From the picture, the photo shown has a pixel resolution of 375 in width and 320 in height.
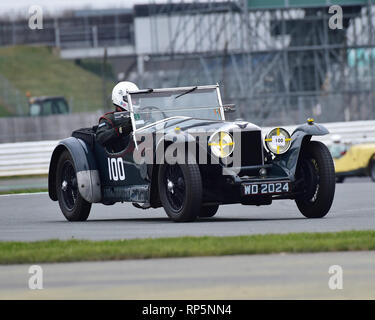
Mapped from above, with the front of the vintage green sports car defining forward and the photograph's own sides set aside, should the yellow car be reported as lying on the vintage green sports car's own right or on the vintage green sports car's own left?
on the vintage green sports car's own left

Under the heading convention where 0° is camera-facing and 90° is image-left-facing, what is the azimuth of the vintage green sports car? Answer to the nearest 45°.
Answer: approximately 315°

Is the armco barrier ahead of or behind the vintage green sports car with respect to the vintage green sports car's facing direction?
behind
